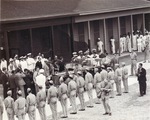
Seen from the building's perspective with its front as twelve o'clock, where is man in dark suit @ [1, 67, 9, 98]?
The man in dark suit is roughly at 2 o'clock from the building.

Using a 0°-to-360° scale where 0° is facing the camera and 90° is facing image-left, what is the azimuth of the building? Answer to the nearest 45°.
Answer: approximately 315°

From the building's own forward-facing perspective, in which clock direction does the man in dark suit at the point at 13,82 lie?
The man in dark suit is roughly at 2 o'clock from the building.
